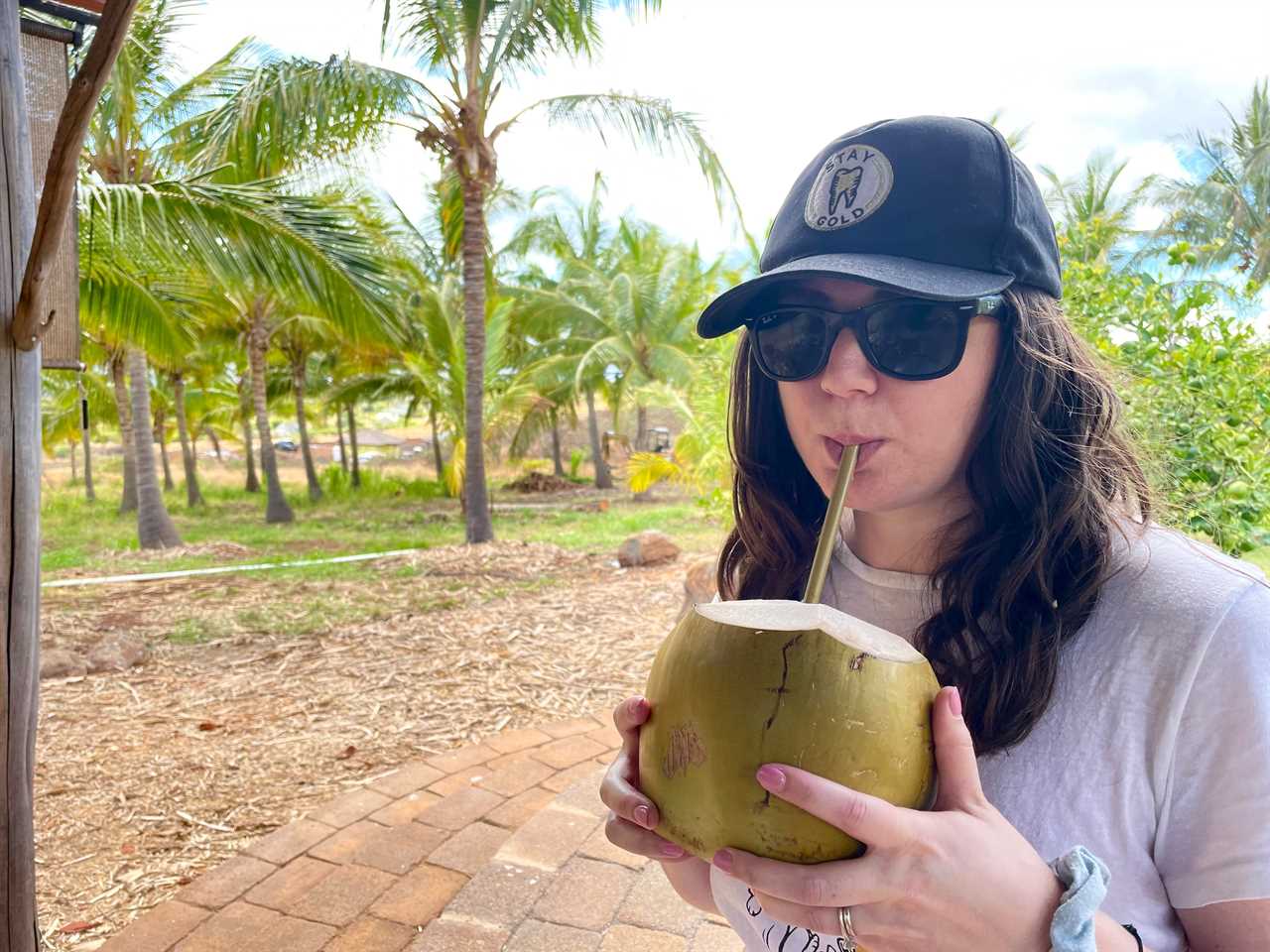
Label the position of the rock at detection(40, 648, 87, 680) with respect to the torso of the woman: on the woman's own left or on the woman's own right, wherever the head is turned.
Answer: on the woman's own right

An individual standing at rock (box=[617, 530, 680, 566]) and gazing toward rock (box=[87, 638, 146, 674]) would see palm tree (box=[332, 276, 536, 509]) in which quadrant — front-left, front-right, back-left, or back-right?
back-right

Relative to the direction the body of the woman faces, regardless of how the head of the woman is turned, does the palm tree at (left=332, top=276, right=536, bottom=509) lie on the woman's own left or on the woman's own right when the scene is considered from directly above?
on the woman's own right

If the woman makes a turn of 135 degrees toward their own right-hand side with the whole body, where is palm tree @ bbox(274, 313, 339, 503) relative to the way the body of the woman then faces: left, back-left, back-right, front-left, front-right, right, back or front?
front-left

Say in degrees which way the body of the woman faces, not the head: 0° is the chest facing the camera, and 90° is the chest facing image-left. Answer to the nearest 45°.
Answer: approximately 45°

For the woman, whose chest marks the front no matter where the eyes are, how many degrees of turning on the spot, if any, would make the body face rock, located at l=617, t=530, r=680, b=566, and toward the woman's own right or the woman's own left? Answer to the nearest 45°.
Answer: approximately 135° to the woman's own right

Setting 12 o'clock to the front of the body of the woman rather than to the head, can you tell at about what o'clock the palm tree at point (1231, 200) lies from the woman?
The palm tree is roughly at 5 o'clock from the woman.

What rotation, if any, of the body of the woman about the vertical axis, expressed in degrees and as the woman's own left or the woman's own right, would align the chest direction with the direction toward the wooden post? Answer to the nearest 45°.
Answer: approximately 45° to the woman's own right

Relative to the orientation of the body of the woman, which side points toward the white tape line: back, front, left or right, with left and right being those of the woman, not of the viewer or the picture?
right

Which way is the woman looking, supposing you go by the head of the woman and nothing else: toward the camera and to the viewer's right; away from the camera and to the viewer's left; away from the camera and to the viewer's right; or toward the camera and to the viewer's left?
toward the camera and to the viewer's left

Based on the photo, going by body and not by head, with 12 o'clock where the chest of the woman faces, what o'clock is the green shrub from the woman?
The green shrub is roughly at 5 o'clock from the woman.

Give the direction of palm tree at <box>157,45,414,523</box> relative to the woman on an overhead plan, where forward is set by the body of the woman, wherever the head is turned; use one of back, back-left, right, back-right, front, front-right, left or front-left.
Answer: right
